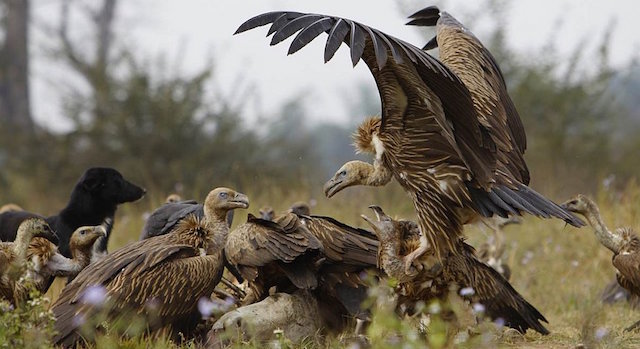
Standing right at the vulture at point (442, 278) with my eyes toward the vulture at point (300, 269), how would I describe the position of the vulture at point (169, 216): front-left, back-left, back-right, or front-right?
front-right

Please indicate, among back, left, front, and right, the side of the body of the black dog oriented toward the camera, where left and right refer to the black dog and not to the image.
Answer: right

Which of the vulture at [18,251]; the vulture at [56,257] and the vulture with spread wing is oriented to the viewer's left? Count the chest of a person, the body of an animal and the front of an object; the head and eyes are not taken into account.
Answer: the vulture with spread wing

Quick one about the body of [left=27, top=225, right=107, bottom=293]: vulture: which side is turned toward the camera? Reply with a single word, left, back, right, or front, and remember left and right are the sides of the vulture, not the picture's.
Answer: right

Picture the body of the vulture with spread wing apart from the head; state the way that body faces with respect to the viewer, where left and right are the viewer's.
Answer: facing to the left of the viewer

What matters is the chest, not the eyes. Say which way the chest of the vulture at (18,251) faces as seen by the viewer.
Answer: to the viewer's right

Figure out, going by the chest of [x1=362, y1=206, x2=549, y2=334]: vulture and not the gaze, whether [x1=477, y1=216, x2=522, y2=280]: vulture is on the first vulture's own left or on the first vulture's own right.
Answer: on the first vulture's own right

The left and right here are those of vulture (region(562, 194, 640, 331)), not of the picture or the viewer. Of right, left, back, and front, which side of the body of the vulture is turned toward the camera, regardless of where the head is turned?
left

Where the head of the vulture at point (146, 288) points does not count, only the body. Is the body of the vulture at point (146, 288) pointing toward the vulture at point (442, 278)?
yes

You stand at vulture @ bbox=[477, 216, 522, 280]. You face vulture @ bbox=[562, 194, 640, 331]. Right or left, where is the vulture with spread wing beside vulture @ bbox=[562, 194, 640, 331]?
right

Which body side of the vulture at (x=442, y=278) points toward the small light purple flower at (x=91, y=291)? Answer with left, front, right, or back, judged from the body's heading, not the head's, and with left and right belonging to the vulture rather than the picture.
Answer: front

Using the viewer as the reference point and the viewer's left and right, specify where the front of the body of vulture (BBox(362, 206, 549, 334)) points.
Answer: facing to the left of the viewer
